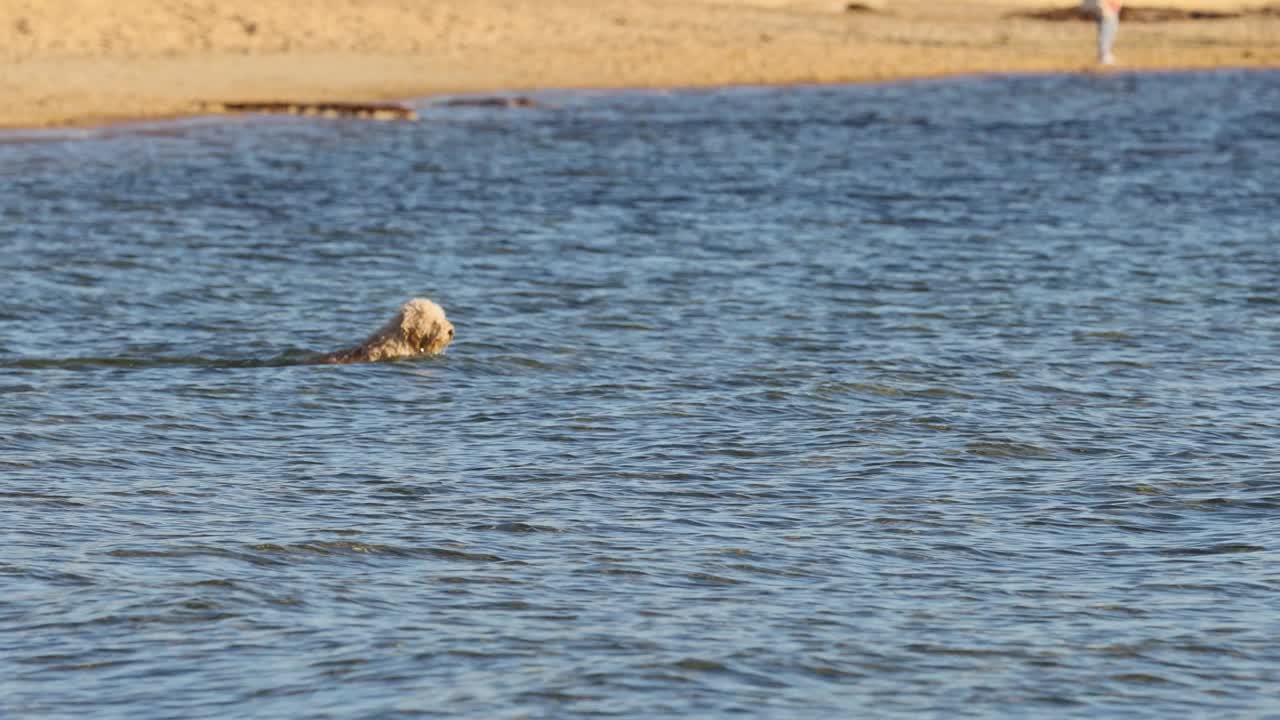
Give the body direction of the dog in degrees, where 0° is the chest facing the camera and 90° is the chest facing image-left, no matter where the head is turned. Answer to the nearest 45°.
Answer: approximately 270°
